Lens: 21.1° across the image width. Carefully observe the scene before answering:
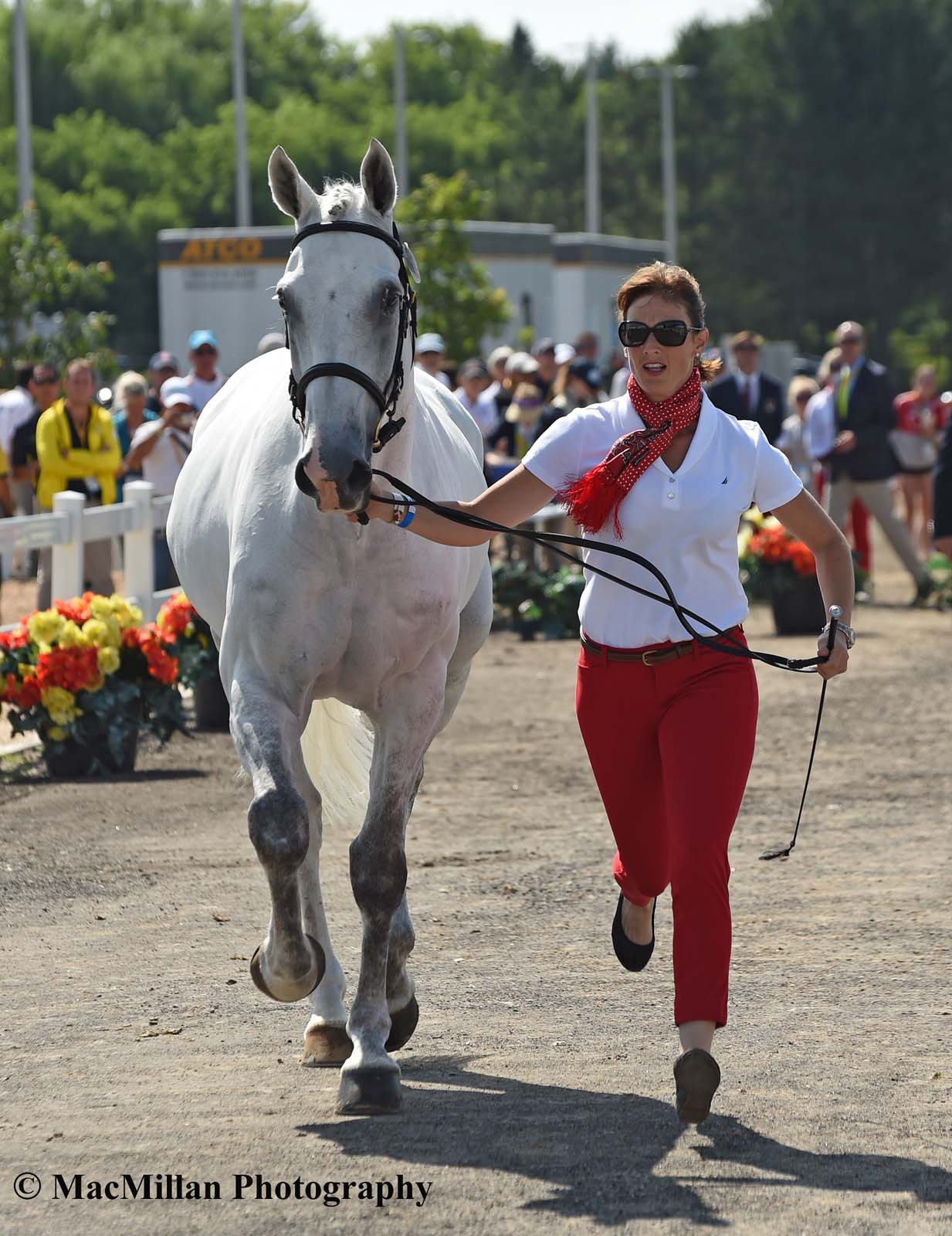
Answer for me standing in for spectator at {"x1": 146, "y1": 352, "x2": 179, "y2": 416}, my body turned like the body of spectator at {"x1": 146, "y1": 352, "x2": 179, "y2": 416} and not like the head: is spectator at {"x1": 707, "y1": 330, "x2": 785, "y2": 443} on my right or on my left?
on my left

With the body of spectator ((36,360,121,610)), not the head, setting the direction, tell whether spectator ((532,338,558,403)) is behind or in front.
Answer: behind

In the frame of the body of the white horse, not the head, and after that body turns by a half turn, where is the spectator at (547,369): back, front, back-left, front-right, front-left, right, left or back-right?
front

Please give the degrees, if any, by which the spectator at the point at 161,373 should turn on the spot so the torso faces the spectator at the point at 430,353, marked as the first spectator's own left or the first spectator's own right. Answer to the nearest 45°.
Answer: approximately 90° to the first spectator's own left

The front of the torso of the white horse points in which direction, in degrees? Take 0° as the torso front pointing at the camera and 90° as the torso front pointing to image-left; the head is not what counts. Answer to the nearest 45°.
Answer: approximately 0°
